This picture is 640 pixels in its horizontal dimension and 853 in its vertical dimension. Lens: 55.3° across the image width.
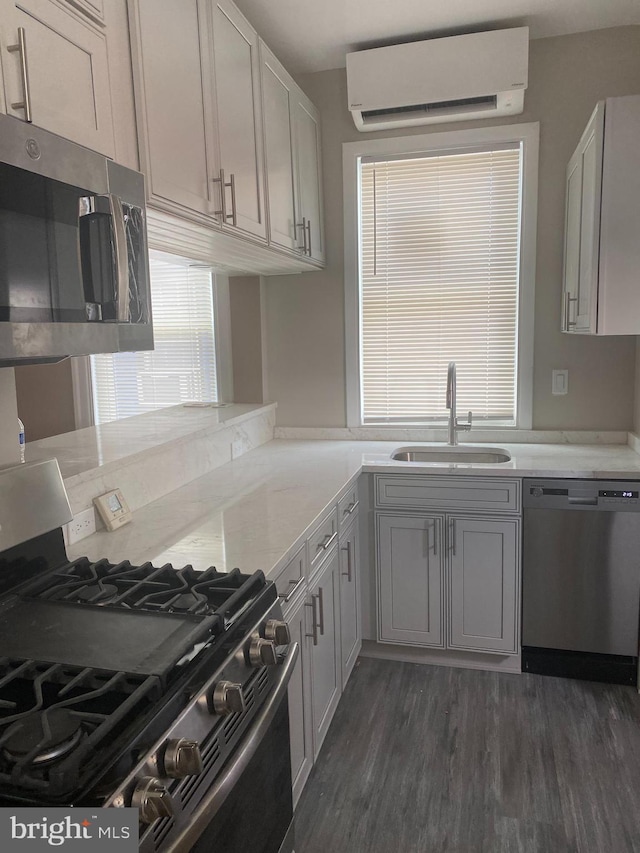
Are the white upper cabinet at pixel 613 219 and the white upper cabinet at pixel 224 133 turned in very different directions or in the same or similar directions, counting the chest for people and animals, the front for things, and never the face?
very different directions

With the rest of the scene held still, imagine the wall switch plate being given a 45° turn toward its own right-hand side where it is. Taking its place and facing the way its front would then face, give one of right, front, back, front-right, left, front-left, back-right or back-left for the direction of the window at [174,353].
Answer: front-right

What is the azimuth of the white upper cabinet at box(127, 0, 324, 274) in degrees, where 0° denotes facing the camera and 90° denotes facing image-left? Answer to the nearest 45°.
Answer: approximately 315°

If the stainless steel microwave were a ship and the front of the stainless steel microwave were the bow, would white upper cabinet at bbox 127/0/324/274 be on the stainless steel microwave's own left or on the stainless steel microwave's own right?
on the stainless steel microwave's own left

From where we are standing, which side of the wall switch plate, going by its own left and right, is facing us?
front

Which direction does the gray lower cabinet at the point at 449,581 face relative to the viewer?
toward the camera

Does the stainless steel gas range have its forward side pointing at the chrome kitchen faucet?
no

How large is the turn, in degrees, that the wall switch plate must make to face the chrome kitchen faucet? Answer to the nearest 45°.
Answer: approximately 45° to its right

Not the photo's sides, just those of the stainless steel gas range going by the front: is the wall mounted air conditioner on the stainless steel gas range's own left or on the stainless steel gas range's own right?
on the stainless steel gas range's own left

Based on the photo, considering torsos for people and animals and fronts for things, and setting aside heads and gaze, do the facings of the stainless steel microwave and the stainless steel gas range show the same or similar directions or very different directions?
same or similar directions

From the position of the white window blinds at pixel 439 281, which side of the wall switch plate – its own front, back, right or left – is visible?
right

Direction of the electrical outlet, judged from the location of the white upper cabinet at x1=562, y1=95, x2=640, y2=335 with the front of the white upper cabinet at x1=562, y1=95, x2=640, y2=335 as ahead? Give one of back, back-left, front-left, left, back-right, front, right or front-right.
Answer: front-left

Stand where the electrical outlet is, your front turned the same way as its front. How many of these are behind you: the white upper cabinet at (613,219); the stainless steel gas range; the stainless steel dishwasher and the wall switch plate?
0

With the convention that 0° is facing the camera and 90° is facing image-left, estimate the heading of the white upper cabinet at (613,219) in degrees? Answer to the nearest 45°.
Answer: approximately 90°

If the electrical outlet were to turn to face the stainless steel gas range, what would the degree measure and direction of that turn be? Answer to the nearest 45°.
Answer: approximately 45° to its right

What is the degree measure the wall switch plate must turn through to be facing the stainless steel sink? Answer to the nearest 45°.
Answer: approximately 45° to its right

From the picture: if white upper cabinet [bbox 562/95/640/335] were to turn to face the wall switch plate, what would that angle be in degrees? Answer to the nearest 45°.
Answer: approximately 90° to its right

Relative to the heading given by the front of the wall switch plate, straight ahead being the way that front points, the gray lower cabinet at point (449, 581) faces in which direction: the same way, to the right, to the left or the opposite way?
the same way
